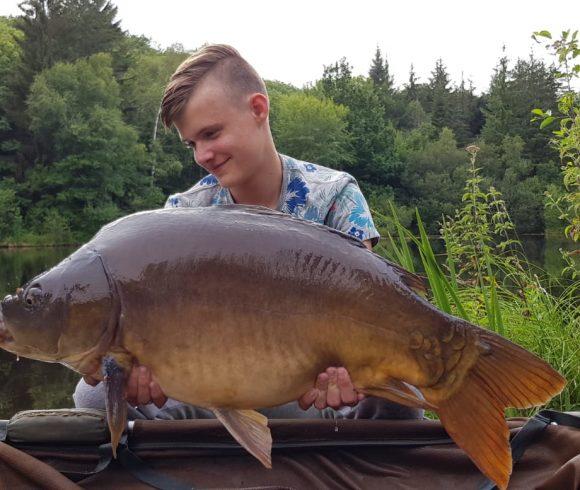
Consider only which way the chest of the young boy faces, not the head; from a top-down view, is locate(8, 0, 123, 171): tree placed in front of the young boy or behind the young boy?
behind

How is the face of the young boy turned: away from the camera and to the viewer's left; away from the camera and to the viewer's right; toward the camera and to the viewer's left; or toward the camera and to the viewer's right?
toward the camera and to the viewer's left

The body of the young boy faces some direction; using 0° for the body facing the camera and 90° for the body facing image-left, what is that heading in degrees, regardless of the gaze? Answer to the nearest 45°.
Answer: approximately 0°

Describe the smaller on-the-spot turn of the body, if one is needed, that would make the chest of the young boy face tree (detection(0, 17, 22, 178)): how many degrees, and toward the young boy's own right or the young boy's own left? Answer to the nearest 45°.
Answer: approximately 180°

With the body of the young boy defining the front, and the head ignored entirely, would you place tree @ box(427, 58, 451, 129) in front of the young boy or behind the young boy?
behind

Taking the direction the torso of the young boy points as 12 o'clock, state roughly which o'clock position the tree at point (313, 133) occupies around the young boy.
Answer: The tree is roughly at 6 o'clock from the young boy.

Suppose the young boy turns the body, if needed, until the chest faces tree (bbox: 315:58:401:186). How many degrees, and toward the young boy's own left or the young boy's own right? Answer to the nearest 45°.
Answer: approximately 180°

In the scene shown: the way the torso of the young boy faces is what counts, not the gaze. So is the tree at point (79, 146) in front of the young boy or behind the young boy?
behind

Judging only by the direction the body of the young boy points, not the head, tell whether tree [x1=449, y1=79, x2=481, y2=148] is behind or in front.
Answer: behind

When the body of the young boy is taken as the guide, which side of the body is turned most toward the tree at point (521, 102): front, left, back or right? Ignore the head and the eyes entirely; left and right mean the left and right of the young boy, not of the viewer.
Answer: back
